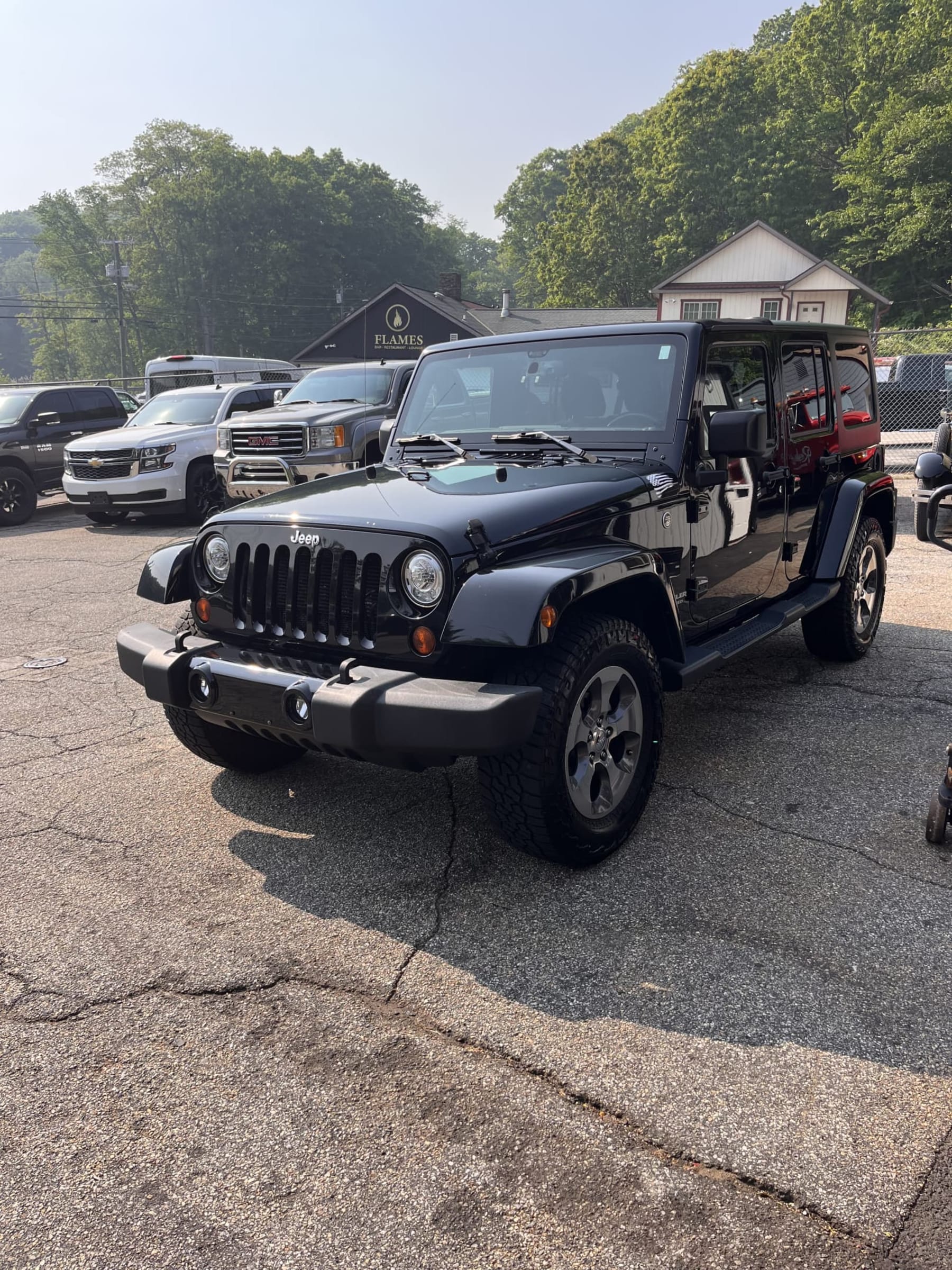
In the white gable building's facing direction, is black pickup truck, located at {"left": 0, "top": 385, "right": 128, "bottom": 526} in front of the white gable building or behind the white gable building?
in front

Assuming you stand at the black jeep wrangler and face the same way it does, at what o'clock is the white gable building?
The white gable building is roughly at 5 o'clock from the black jeep wrangler.

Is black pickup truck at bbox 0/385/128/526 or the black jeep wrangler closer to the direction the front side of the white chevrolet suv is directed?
the black jeep wrangler

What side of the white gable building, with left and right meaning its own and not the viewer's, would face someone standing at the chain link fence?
front

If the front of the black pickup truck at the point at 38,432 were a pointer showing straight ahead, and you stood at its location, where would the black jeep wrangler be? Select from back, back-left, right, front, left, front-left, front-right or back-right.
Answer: front-left

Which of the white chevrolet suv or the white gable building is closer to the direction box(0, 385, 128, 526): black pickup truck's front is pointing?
the white chevrolet suv

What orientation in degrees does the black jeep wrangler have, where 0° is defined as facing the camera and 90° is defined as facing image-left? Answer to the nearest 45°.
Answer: approximately 45°

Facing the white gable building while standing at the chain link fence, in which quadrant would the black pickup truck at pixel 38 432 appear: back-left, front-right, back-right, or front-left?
back-left

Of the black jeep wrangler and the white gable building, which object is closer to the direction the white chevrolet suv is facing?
the black jeep wrangler

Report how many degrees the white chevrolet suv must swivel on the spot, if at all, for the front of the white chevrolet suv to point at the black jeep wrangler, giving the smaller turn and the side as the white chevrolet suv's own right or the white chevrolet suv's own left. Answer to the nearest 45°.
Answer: approximately 45° to the white chevrolet suv's own left

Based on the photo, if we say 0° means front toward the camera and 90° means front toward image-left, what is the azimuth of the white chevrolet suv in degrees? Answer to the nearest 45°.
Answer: approximately 45°
